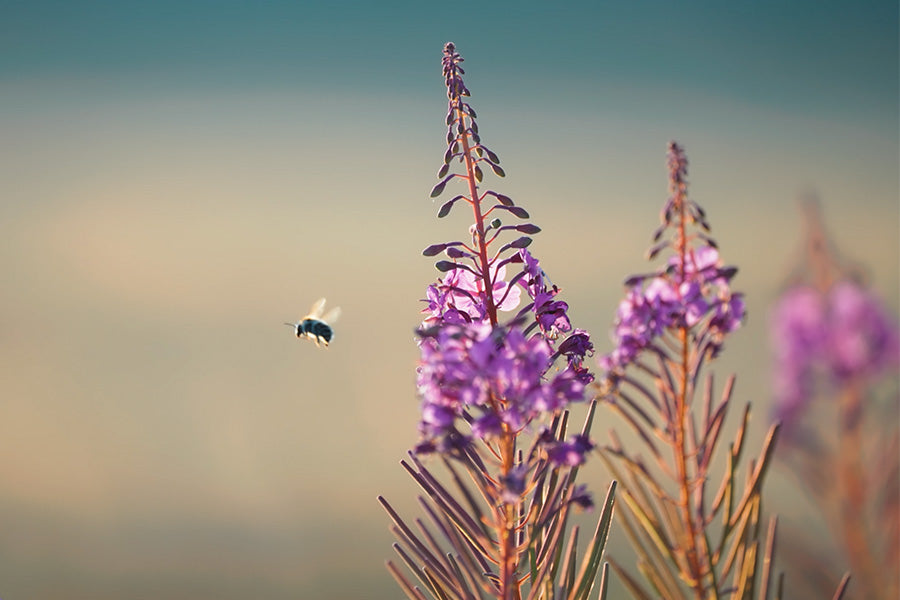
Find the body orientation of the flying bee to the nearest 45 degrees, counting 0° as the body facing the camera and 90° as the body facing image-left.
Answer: approximately 90°

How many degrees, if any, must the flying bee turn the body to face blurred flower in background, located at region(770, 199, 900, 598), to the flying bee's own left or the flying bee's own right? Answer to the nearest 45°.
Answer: approximately 180°
